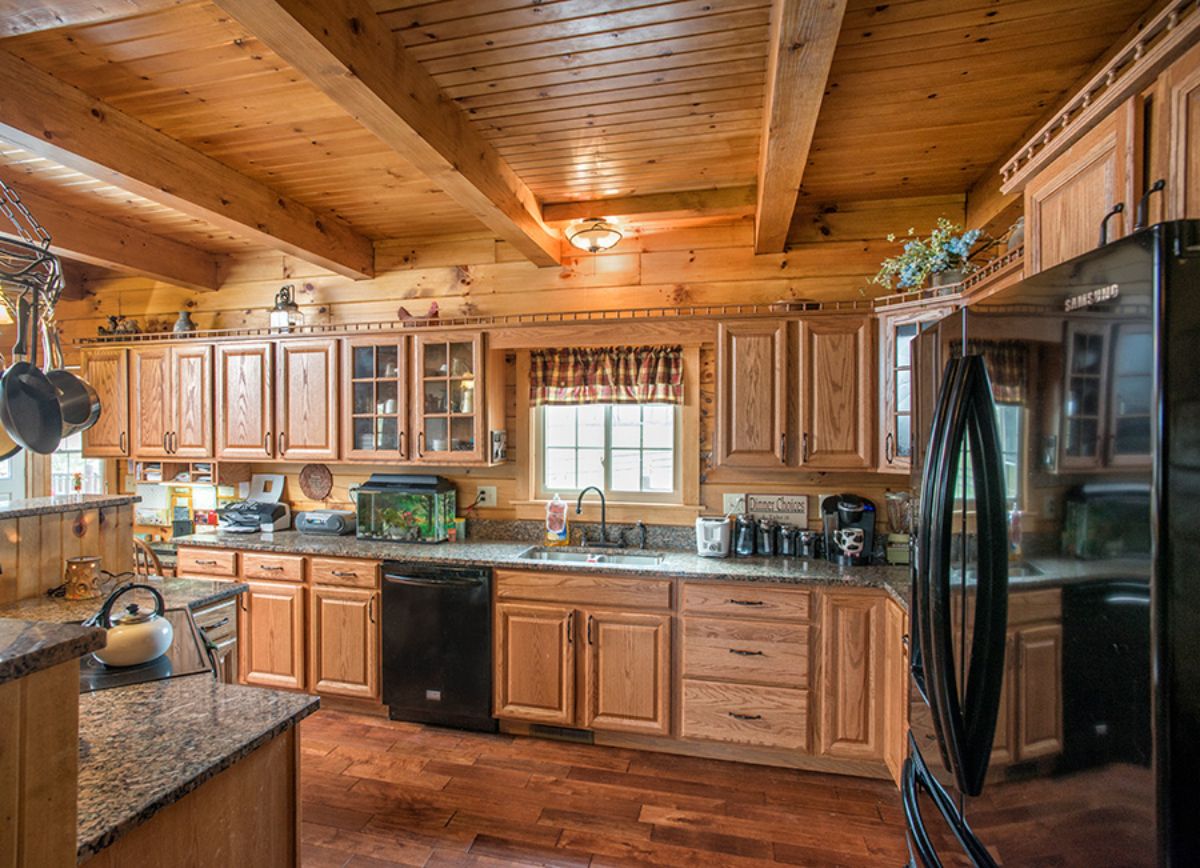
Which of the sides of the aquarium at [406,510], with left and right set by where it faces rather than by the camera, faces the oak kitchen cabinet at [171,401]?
right

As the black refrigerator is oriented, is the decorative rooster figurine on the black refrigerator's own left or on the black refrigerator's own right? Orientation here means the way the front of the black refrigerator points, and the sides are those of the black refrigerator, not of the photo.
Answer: on the black refrigerator's own right

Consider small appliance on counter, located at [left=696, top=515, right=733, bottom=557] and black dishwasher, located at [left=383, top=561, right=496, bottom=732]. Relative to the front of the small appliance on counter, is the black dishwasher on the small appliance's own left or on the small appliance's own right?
on the small appliance's own right

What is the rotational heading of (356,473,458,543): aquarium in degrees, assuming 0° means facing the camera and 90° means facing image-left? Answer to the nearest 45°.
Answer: approximately 45°

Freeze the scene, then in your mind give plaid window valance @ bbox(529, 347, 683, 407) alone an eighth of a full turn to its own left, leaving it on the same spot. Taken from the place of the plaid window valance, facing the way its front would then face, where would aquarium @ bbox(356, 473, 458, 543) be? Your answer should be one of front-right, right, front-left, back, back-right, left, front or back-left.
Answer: back-right

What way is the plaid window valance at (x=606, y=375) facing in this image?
toward the camera

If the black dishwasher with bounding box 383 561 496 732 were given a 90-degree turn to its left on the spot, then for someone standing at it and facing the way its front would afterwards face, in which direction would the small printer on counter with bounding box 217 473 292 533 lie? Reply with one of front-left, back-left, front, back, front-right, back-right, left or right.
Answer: back

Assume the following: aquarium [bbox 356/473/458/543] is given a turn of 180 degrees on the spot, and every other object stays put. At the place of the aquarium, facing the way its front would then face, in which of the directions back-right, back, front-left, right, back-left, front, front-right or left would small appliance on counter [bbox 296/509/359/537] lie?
left

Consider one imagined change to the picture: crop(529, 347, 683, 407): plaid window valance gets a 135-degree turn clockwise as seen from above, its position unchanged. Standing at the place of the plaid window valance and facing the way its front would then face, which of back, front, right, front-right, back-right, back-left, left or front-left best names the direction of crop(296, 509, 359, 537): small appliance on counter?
front-left

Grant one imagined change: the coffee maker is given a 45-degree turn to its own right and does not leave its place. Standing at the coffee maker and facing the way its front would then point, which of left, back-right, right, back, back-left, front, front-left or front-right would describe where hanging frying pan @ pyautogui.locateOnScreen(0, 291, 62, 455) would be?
front
